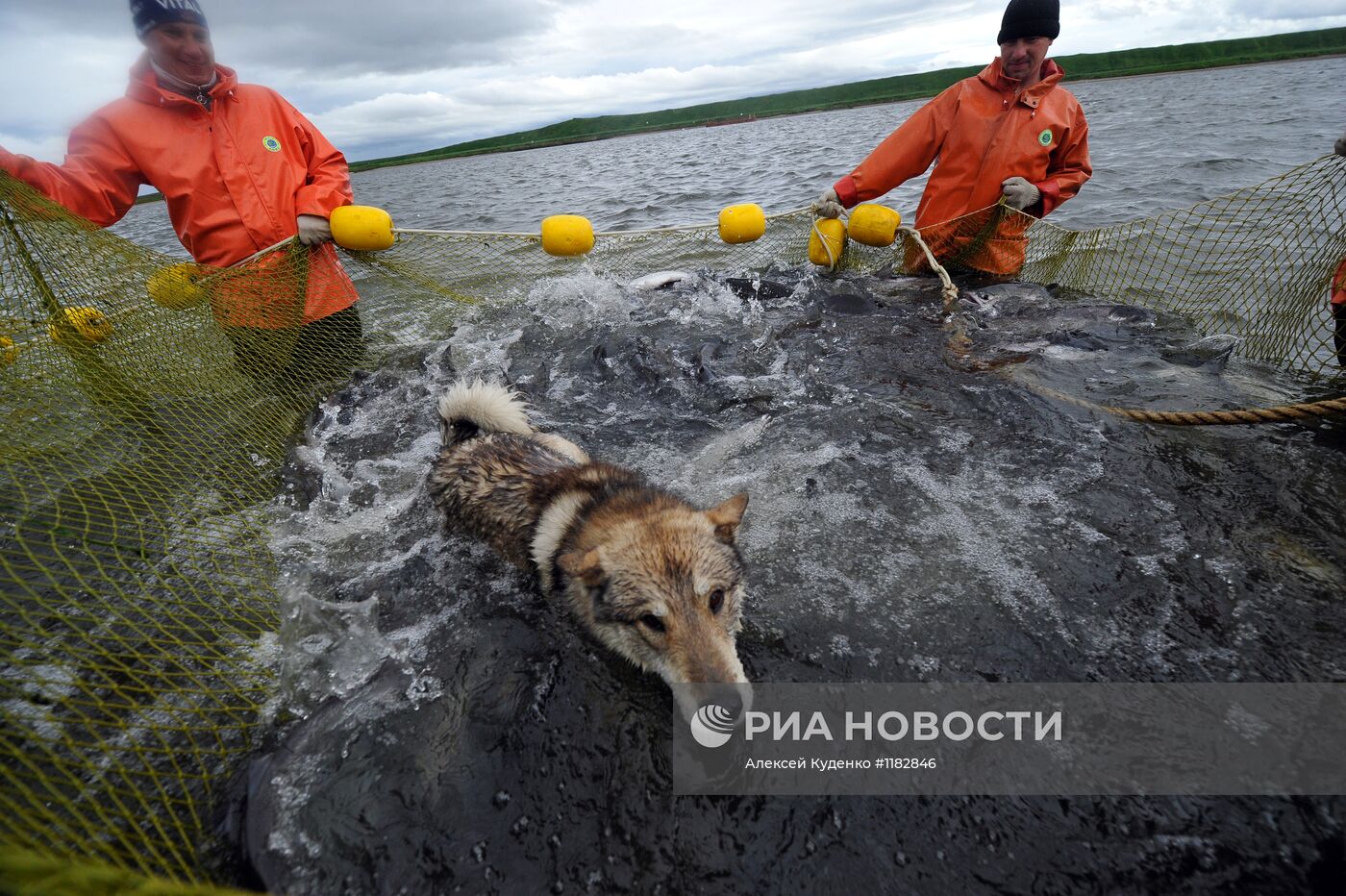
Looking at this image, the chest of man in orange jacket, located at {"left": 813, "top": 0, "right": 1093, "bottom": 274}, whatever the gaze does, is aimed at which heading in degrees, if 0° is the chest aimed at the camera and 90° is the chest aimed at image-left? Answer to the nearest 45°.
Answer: approximately 0°

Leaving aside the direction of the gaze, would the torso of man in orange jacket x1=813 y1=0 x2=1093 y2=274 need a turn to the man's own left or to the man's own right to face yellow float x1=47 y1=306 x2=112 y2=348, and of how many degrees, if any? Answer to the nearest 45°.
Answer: approximately 45° to the man's own right

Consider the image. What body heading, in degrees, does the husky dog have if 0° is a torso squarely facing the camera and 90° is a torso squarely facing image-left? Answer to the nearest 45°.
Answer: approximately 315°

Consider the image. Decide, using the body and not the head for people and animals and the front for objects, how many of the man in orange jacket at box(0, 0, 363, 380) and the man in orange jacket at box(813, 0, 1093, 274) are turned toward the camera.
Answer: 2

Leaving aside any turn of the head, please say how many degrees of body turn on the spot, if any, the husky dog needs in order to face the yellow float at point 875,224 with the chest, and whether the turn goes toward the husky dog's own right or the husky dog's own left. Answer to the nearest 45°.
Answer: approximately 90° to the husky dog's own left

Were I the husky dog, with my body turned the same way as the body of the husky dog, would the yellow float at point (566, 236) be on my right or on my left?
on my left
